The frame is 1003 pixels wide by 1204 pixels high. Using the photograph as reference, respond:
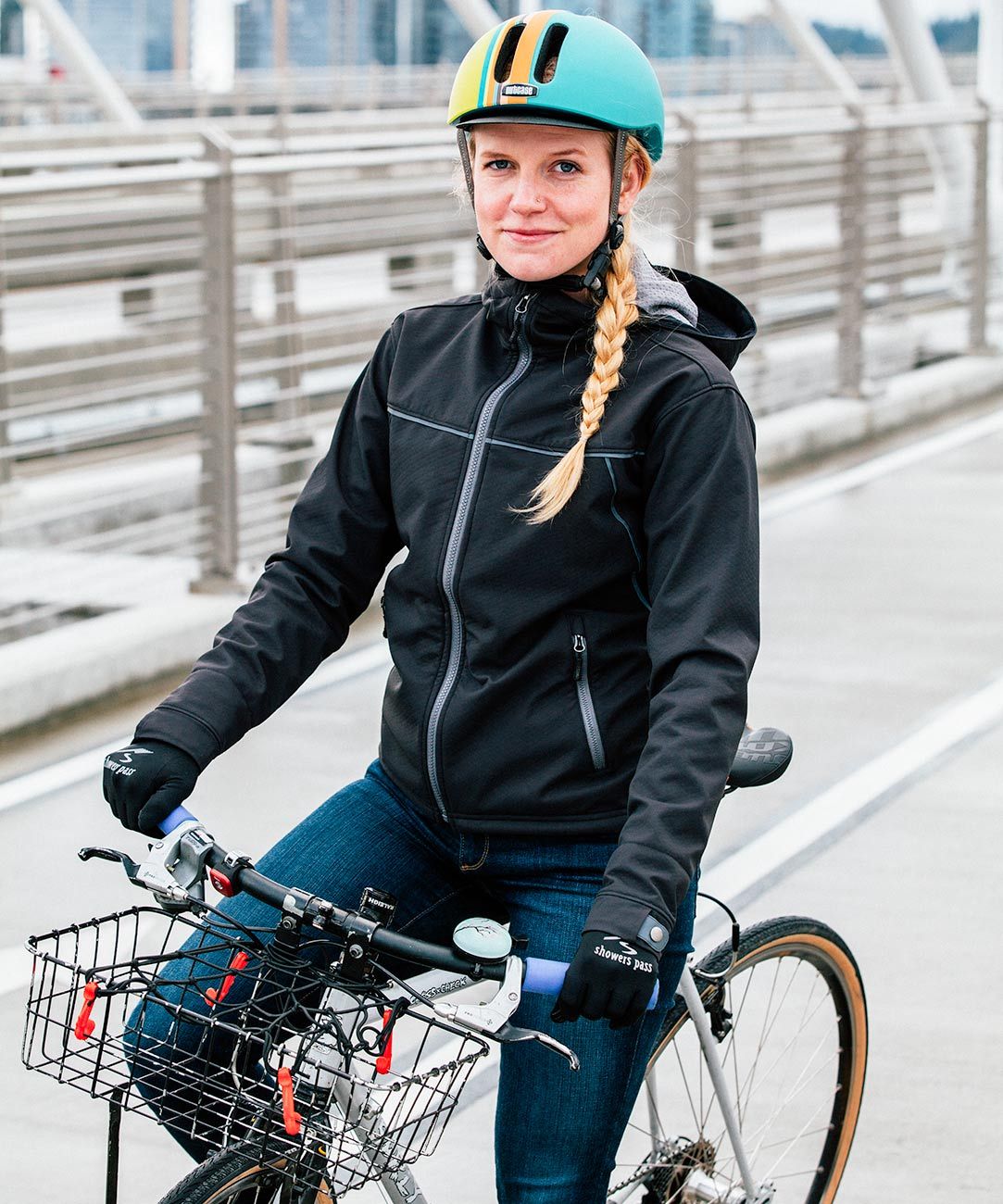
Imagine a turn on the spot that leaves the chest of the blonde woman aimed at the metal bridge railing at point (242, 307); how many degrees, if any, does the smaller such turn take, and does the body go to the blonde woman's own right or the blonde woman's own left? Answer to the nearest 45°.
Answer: approximately 135° to the blonde woman's own right

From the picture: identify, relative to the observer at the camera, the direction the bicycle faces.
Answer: facing the viewer and to the left of the viewer

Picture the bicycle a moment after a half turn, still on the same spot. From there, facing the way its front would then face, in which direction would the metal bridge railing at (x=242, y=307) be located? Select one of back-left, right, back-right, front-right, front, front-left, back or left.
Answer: front-left

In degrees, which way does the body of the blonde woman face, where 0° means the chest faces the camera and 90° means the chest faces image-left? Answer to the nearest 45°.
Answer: approximately 45°
